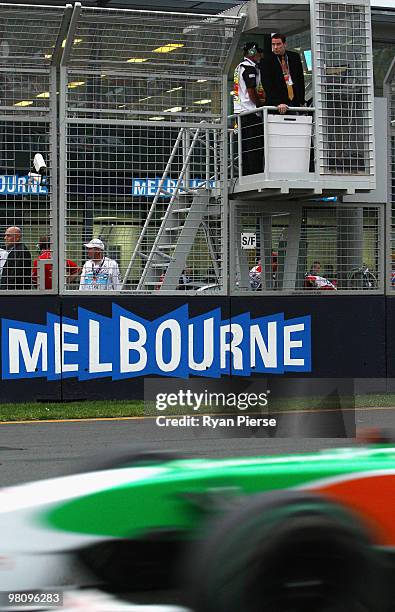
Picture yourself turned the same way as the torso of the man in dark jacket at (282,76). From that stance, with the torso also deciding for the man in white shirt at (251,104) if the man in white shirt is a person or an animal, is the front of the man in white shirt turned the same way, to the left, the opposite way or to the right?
to the left

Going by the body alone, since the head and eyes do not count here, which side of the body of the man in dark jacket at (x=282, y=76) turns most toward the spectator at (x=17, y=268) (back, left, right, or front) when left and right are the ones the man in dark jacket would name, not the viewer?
right

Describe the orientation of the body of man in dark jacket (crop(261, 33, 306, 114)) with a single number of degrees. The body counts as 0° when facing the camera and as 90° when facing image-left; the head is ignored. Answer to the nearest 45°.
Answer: approximately 0°

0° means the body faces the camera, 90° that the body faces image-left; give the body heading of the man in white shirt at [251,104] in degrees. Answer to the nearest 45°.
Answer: approximately 270°

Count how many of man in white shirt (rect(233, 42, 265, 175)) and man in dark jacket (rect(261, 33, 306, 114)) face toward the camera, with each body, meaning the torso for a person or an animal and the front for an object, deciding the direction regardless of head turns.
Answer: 1

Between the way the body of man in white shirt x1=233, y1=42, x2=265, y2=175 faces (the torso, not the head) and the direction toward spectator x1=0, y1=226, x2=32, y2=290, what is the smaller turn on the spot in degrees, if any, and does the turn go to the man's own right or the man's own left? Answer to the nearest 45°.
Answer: approximately 180°
